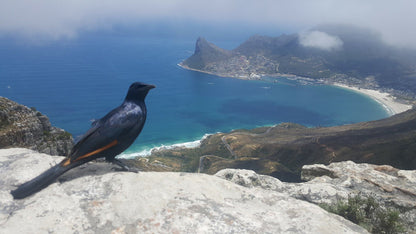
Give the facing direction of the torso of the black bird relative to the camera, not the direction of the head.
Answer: to the viewer's right
